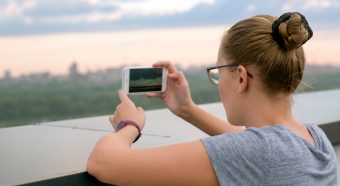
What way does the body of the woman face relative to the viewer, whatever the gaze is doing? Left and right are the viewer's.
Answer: facing away from the viewer and to the left of the viewer

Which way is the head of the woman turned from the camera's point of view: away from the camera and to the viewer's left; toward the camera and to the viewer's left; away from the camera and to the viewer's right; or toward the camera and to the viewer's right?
away from the camera and to the viewer's left
